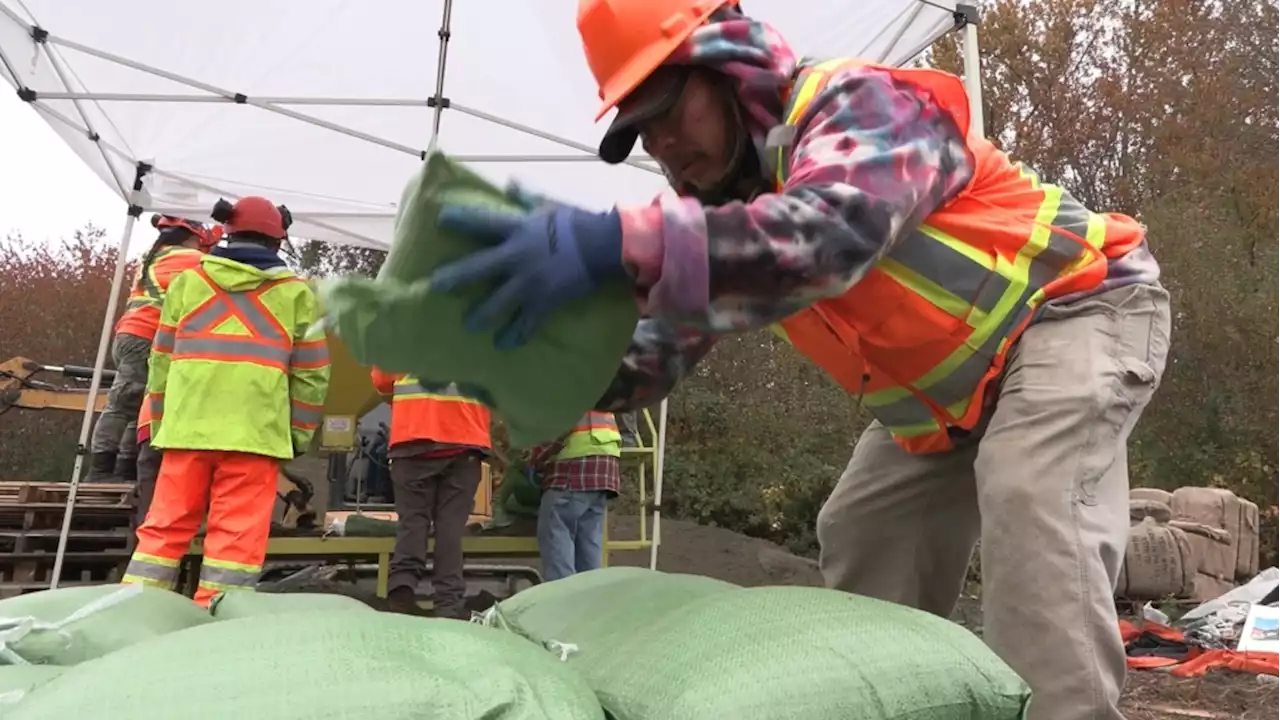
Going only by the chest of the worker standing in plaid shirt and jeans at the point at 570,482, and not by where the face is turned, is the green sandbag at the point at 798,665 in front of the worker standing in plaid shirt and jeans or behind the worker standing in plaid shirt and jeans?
behind

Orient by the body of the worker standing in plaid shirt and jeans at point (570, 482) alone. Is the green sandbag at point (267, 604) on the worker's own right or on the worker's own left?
on the worker's own left

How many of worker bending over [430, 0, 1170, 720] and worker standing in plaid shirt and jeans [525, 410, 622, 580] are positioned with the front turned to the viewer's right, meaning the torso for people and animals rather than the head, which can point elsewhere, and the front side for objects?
0

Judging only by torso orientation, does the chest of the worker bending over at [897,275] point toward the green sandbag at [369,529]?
no

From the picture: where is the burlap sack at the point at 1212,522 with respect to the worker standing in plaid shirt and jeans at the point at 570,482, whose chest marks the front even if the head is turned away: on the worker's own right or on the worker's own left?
on the worker's own right

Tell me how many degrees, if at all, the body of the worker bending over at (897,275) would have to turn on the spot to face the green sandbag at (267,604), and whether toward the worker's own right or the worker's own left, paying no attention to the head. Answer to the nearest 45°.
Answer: approximately 45° to the worker's own right

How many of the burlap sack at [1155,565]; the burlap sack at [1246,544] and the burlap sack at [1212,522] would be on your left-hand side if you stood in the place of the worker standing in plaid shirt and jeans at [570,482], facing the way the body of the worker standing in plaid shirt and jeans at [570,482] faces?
0

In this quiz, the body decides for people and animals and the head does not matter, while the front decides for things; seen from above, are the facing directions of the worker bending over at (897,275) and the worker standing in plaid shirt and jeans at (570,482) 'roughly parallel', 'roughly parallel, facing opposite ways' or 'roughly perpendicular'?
roughly perpendicular

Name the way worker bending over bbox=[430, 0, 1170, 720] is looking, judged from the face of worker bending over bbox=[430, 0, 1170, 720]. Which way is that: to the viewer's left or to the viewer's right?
to the viewer's left

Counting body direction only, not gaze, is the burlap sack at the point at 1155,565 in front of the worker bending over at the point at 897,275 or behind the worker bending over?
behind

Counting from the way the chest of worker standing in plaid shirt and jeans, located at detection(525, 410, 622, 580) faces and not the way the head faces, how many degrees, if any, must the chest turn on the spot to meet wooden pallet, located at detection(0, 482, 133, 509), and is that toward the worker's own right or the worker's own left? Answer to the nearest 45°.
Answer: approximately 45° to the worker's own left

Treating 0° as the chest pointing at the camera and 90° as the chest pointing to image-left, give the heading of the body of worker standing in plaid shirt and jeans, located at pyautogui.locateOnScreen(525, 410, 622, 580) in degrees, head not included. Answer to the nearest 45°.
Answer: approximately 135°
